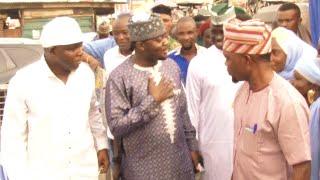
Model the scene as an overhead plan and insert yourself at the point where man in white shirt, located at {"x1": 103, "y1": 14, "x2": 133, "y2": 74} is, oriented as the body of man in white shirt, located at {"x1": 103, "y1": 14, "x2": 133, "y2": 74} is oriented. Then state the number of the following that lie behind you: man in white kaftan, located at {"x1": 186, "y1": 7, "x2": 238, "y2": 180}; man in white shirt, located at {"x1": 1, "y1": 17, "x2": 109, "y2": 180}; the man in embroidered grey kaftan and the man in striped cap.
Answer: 0

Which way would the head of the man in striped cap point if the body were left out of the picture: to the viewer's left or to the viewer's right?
to the viewer's left

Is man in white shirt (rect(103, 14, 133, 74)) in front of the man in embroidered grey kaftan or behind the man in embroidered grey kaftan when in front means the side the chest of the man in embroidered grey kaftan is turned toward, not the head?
behind

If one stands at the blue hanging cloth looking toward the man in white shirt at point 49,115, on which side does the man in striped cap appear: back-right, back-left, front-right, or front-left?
front-left

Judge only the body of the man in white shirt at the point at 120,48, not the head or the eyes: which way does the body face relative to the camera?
toward the camera

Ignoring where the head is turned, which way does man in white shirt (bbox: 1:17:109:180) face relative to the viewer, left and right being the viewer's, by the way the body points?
facing the viewer and to the right of the viewer

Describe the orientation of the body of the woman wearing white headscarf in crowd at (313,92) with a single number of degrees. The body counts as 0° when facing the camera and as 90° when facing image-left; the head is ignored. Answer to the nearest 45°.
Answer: approximately 90°

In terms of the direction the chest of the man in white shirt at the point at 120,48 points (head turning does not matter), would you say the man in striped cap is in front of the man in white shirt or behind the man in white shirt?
in front

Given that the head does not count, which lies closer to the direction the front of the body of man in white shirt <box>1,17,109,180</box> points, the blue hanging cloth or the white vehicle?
the blue hanging cloth

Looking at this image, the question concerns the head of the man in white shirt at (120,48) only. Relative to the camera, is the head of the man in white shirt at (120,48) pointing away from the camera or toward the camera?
toward the camera

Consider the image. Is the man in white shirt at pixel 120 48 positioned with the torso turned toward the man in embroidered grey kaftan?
yes

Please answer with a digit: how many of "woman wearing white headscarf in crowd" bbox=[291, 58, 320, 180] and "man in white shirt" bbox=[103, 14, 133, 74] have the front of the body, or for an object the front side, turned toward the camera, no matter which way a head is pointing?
1

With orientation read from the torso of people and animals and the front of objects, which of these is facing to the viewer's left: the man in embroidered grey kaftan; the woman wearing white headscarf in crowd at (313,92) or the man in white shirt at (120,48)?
the woman wearing white headscarf in crowd

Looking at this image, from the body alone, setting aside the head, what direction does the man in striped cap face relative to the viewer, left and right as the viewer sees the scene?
facing the viewer and to the left of the viewer
